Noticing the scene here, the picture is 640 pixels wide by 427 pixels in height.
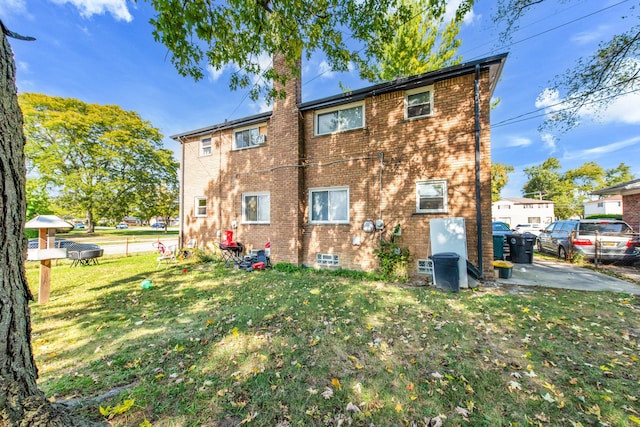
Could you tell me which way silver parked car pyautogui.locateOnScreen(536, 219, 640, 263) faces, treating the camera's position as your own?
facing away from the viewer and to the left of the viewer

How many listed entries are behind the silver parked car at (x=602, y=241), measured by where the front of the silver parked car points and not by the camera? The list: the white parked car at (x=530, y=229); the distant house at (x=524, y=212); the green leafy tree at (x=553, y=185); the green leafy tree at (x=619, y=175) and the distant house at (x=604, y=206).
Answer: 0

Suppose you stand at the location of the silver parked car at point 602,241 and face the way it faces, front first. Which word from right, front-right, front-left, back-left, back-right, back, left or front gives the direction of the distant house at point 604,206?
front-right

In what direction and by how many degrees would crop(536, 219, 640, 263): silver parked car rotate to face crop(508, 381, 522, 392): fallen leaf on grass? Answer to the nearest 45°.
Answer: approximately 135° to its left

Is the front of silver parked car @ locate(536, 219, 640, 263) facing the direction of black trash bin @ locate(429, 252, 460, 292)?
no

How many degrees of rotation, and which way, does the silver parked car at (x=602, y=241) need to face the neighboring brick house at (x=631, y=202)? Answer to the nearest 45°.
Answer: approximately 45° to its right

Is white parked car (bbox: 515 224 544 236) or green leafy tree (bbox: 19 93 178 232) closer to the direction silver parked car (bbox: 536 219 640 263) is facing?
the white parked car

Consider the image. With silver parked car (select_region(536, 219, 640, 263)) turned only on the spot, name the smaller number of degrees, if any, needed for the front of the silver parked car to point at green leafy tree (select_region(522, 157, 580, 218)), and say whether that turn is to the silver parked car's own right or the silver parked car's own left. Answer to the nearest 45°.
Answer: approximately 45° to the silver parked car's own right

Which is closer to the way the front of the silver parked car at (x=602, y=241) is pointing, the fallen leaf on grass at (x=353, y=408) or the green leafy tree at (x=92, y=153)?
the green leafy tree

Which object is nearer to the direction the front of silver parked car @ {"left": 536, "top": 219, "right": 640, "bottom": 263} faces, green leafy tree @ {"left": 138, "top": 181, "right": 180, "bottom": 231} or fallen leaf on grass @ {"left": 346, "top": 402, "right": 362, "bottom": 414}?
the green leafy tree

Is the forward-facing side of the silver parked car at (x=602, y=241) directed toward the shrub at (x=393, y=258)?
no

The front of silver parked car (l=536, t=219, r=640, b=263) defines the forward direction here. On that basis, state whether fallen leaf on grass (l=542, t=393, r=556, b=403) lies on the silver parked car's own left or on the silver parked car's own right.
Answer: on the silver parked car's own left

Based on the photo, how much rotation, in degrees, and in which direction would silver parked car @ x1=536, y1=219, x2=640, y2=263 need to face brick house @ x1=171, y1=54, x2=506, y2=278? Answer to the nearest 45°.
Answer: approximately 90° to its left
